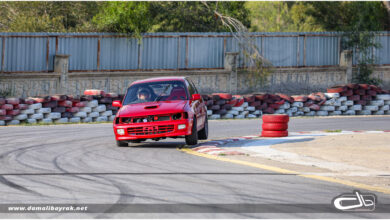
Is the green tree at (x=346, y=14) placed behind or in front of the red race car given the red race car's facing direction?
behind

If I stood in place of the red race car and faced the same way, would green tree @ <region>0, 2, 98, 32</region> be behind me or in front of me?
behind

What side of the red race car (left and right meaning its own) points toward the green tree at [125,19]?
back

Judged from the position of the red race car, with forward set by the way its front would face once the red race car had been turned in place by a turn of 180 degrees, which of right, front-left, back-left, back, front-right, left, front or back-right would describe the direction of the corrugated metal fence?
front

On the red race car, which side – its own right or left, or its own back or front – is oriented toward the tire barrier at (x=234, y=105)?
back

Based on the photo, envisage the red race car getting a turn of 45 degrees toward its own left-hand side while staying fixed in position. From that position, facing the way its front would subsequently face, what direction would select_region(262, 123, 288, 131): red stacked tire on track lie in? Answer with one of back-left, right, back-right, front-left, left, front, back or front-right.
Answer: left

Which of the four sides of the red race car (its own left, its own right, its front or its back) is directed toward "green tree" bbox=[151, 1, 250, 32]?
back

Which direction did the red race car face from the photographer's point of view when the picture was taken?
facing the viewer
